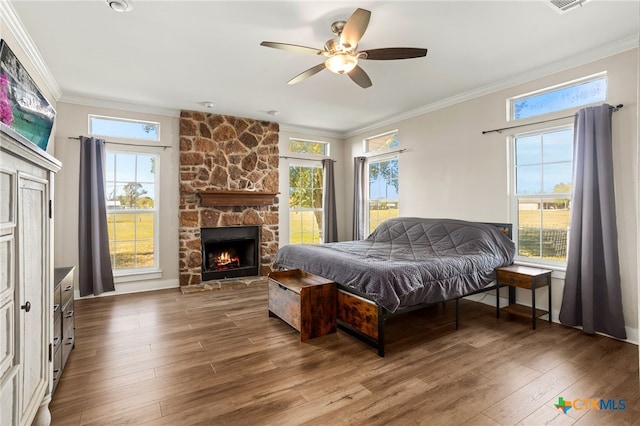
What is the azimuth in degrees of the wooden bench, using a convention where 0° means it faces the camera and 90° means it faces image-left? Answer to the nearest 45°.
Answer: approximately 45°

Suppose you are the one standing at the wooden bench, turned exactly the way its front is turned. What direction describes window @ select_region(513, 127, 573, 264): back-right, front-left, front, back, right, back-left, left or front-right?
back-left

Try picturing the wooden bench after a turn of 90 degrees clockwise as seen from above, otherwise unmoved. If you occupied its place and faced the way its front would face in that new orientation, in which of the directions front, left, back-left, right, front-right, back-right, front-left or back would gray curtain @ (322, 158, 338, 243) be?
front-right

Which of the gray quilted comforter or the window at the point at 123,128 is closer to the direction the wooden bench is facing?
the window

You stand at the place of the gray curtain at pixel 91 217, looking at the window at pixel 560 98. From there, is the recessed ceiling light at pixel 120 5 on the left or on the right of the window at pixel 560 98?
right

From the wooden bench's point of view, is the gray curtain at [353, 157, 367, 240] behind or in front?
behind

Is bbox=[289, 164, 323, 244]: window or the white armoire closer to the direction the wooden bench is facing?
the white armoire

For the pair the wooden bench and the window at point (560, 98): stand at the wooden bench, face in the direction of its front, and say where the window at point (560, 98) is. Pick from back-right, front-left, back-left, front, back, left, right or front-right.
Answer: back-left

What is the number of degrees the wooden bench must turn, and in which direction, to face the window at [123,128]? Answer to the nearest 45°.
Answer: approximately 90° to its right

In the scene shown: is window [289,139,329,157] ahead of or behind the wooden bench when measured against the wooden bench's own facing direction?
behind

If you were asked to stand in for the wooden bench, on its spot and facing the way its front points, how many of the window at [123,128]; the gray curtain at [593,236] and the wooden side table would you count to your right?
1

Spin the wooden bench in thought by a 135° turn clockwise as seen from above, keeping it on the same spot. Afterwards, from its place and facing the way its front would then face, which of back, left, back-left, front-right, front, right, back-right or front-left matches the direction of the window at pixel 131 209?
front-left
